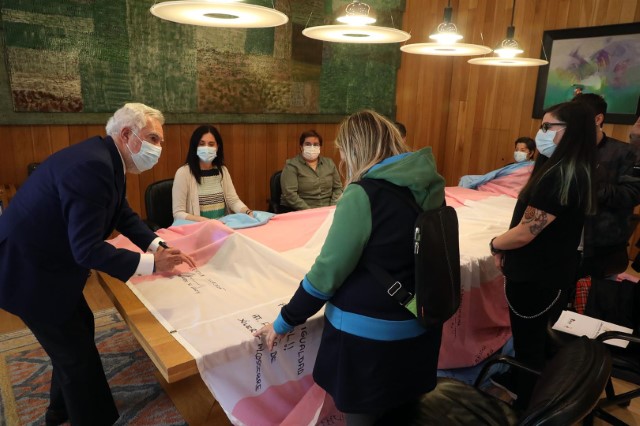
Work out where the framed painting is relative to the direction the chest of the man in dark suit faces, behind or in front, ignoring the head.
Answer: in front

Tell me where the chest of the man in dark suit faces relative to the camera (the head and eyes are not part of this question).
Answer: to the viewer's right

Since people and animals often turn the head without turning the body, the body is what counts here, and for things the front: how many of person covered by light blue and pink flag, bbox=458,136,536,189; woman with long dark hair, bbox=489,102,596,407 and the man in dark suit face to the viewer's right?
1

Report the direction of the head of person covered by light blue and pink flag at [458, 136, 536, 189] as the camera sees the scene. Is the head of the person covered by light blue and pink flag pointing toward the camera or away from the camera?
toward the camera

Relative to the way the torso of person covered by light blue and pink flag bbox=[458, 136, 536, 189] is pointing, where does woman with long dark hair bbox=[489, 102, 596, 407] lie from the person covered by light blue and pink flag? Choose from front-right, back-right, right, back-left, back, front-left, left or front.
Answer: front-left

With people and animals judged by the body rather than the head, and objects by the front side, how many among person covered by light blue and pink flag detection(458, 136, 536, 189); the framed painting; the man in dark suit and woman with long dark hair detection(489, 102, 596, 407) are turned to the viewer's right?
1

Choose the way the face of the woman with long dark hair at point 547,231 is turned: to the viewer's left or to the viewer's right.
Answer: to the viewer's left

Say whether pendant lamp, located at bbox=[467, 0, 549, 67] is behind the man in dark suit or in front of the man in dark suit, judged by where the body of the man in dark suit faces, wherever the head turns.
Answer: in front

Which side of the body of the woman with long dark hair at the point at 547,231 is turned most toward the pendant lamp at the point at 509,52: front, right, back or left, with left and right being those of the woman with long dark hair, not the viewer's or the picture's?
right

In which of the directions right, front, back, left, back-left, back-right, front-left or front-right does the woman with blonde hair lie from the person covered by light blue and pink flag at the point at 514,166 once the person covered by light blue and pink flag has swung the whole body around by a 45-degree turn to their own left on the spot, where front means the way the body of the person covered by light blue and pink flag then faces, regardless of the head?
front

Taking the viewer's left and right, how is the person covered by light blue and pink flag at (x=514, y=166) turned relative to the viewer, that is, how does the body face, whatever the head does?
facing the viewer and to the left of the viewer

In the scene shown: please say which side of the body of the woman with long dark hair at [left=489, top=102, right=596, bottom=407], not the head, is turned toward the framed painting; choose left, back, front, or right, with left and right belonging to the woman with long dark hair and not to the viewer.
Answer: right

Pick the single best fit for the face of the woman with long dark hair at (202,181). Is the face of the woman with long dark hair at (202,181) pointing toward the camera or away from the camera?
toward the camera

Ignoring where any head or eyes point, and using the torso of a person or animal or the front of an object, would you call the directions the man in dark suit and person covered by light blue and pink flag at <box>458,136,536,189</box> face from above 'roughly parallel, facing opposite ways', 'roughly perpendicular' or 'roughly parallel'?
roughly parallel, facing opposite ways

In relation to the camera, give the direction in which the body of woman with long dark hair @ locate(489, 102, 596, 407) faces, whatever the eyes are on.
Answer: to the viewer's left
